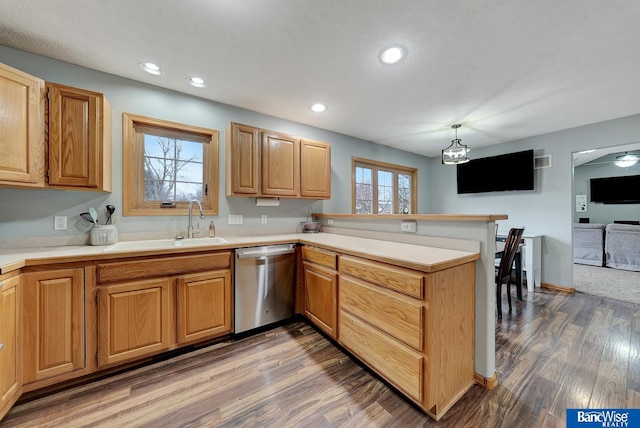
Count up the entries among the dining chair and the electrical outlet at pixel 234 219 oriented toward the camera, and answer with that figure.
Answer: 1

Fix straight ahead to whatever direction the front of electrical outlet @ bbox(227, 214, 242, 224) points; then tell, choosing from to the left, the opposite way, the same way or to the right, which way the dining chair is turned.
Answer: the opposite way

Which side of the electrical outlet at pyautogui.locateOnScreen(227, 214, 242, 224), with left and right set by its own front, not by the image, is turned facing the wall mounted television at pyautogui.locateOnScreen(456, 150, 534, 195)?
left

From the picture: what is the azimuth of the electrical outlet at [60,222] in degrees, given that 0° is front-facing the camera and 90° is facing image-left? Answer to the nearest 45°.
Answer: approximately 0°

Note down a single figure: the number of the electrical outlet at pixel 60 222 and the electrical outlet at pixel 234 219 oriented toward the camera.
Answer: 2

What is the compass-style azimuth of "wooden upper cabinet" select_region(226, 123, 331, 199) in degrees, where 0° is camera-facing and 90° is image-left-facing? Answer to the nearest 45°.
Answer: approximately 315°

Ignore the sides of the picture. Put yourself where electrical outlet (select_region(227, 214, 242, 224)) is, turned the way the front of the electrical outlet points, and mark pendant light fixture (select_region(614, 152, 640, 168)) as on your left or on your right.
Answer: on your left

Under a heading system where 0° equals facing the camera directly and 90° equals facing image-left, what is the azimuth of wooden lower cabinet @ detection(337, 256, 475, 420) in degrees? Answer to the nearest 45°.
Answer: approximately 45°
